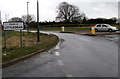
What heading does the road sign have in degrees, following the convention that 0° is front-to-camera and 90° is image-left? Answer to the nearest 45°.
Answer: approximately 0°

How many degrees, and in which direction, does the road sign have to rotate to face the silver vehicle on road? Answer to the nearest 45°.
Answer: approximately 135° to its left
